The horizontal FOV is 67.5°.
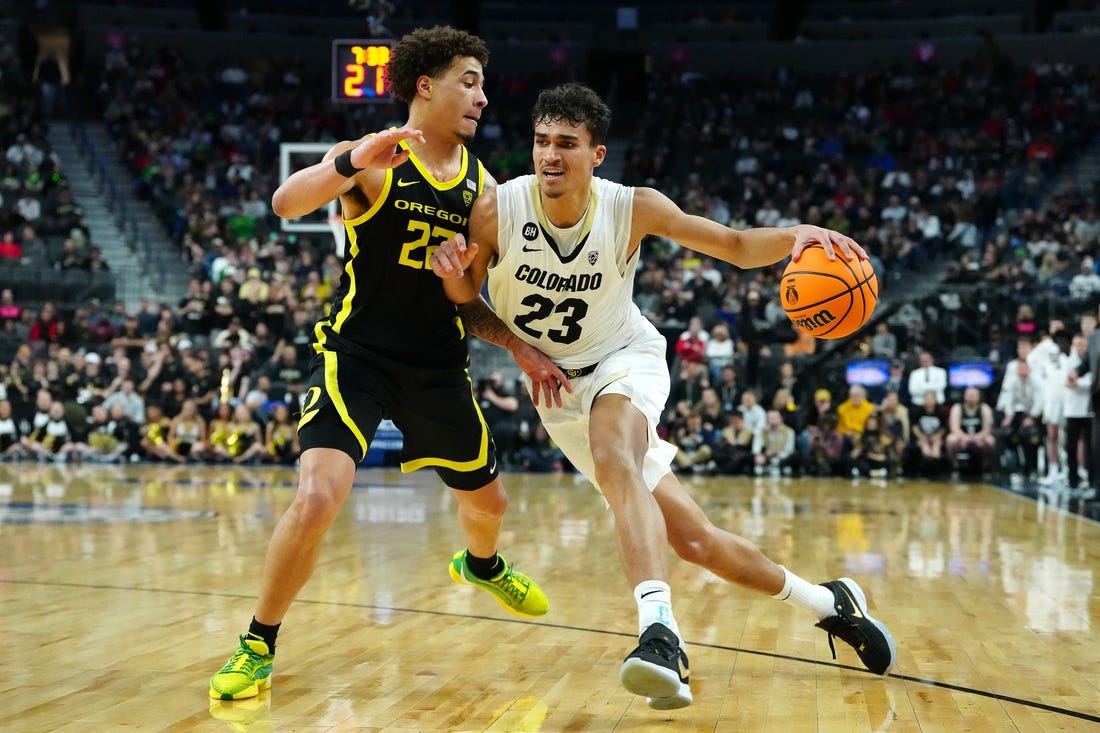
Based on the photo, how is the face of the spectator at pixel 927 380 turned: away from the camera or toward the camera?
toward the camera

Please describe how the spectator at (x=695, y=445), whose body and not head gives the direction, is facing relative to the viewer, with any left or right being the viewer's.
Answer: facing the viewer

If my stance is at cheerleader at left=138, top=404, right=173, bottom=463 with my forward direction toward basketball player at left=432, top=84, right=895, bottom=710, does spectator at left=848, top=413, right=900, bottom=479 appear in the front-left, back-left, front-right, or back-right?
front-left

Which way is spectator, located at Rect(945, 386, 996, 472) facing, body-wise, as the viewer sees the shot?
toward the camera

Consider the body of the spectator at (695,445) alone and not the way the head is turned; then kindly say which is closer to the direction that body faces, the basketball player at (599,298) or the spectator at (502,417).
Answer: the basketball player

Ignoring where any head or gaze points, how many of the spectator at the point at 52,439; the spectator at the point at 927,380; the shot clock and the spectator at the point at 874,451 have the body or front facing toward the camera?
4

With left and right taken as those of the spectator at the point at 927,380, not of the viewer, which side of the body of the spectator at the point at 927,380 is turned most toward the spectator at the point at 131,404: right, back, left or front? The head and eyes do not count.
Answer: right

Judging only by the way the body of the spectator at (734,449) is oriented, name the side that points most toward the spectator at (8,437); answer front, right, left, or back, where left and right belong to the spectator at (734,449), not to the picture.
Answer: right

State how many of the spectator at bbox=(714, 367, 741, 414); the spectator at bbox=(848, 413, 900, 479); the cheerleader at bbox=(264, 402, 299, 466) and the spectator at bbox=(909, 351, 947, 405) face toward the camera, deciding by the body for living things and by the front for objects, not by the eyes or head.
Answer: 4

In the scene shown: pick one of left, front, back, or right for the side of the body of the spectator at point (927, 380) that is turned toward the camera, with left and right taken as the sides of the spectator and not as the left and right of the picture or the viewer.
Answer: front

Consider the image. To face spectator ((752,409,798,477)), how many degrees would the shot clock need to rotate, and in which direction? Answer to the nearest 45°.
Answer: approximately 90° to its left
